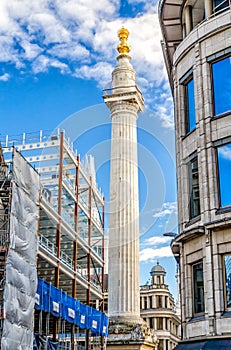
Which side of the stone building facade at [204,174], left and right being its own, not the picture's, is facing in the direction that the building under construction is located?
right

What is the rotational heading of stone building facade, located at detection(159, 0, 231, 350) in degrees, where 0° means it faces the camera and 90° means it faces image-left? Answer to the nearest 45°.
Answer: approximately 45°
